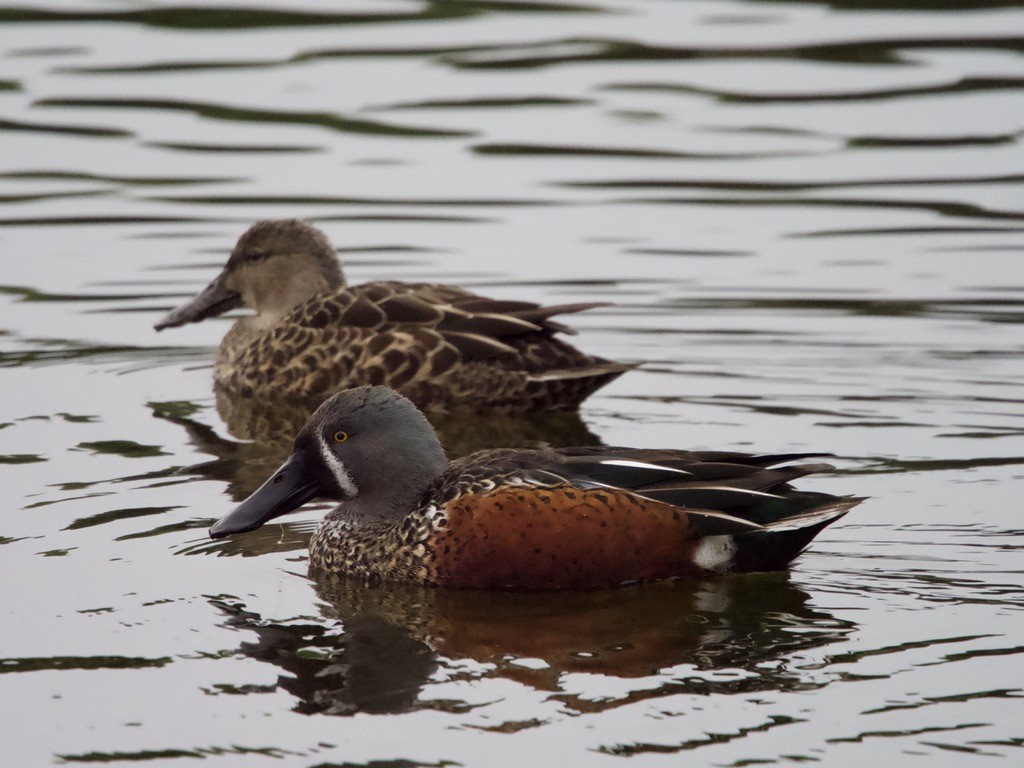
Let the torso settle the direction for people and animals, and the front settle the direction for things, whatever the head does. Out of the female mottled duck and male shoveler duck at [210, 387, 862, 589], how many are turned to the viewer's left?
2

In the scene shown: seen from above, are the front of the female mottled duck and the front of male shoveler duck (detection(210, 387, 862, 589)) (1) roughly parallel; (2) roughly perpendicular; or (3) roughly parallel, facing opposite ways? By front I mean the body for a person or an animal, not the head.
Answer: roughly parallel

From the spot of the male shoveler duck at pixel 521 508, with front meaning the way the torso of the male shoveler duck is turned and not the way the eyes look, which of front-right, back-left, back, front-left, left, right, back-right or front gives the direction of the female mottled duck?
right

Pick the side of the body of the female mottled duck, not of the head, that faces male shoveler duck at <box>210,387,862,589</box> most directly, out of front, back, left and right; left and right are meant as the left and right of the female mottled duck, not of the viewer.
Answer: left

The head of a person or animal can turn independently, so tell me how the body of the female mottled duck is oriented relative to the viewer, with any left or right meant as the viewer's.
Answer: facing to the left of the viewer

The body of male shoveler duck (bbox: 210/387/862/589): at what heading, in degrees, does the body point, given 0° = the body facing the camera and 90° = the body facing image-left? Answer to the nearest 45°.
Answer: approximately 90°
